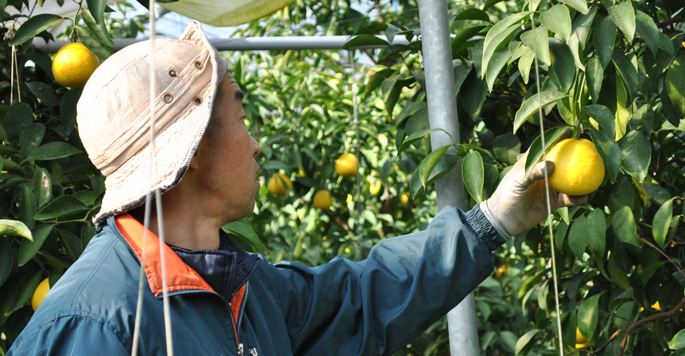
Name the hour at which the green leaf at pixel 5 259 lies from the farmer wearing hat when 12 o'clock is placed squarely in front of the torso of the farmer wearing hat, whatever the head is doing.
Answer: The green leaf is roughly at 6 o'clock from the farmer wearing hat.

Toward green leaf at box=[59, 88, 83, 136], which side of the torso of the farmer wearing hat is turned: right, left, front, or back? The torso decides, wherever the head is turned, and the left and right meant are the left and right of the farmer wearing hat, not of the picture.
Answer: back

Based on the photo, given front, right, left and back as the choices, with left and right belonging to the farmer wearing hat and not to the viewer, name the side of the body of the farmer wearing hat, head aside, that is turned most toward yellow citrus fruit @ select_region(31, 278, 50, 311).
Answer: back

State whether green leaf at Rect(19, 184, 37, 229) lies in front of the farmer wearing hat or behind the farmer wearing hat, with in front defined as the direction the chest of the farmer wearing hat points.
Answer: behind

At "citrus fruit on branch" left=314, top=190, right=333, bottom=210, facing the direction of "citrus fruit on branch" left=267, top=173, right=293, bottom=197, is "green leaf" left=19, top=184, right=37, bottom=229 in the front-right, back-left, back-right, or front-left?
front-left

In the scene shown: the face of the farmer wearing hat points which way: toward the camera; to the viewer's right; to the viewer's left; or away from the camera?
to the viewer's right

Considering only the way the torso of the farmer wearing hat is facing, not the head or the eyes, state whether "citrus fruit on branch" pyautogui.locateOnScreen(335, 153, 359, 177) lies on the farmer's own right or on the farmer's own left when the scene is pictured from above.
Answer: on the farmer's own left

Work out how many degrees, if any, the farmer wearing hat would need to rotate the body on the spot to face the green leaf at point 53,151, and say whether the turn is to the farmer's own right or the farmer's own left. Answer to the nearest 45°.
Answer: approximately 180°

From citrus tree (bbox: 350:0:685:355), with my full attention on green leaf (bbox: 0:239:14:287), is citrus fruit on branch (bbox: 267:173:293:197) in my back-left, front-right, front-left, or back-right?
front-right

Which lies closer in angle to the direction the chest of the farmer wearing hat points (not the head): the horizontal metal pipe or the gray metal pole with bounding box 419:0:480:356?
the gray metal pole

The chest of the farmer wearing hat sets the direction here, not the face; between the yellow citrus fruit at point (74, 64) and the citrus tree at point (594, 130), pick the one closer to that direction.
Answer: the citrus tree

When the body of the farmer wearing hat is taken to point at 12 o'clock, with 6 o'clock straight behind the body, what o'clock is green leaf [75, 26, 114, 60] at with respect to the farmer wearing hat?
The green leaf is roughly at 7 o'clock from the farmer wearing hat.
